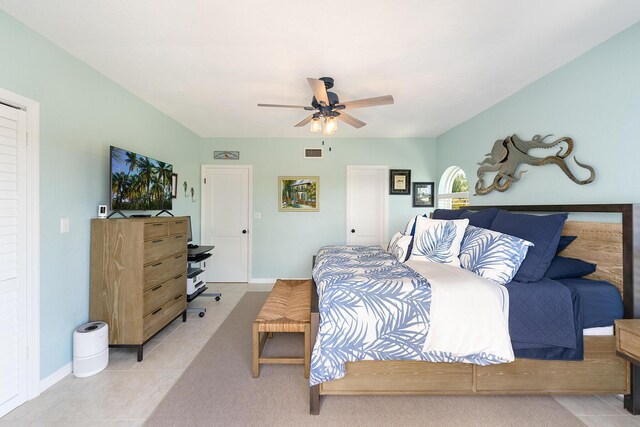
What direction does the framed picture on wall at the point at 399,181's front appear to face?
toward the camera

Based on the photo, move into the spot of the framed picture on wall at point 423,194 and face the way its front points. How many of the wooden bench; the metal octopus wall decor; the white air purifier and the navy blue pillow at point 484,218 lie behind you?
0

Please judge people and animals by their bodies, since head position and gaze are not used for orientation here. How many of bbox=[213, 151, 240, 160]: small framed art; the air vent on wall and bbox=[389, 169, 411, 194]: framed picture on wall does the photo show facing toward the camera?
3

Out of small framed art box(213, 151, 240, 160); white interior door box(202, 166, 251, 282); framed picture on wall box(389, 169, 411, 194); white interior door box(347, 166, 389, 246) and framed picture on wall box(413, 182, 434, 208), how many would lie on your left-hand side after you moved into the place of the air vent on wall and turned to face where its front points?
3

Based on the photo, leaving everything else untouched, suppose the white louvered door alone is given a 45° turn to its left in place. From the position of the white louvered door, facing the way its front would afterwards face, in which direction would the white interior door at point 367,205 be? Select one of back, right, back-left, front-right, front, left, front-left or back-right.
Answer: front

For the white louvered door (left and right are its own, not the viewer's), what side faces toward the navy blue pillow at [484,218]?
front

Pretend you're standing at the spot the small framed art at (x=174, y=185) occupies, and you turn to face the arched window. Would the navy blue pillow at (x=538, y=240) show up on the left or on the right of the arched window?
right

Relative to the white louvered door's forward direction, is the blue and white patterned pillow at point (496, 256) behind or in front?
in front

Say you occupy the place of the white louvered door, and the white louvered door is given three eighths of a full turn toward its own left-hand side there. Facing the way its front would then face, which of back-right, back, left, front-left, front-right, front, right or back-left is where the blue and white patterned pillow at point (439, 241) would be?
back-right

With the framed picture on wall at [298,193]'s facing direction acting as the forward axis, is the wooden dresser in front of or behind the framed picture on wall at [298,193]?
in front

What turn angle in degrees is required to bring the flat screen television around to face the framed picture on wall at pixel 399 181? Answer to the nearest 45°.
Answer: approximately 45° to its left

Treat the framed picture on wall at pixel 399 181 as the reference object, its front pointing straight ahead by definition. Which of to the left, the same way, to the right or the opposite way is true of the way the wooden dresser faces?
to the left

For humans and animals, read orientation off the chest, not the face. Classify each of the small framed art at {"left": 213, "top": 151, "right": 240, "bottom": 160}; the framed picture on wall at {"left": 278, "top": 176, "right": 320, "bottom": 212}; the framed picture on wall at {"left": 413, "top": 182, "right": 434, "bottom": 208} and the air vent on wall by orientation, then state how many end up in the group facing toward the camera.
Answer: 4

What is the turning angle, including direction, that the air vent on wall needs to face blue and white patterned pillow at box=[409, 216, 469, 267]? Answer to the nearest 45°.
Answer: approximately 45° to its left

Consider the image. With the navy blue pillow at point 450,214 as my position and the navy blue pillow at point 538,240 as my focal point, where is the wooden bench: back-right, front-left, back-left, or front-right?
front-right

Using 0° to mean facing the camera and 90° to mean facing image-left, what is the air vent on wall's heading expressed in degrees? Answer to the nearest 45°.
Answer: approximately 0°

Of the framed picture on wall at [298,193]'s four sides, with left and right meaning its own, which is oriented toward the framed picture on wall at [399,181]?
left

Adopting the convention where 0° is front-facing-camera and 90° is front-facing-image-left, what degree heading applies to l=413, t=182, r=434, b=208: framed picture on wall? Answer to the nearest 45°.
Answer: approximately 0°

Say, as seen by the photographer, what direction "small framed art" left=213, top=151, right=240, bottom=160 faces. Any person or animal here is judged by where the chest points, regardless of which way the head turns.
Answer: facing the viewer

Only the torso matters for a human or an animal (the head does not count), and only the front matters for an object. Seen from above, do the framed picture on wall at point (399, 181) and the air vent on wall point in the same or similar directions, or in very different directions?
same or similar directions

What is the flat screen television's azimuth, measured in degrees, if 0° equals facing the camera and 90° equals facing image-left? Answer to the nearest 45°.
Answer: approximately 315°

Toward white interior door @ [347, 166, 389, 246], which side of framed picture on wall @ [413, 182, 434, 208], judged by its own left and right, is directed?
right

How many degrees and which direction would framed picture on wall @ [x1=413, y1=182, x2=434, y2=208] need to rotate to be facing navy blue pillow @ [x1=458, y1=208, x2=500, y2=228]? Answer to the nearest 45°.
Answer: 0° — it already faces it

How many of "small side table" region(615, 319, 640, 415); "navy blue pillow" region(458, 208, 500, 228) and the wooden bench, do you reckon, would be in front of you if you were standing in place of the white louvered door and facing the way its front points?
3
